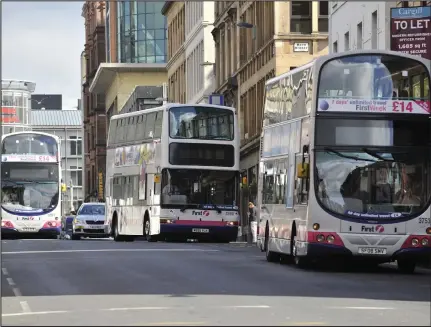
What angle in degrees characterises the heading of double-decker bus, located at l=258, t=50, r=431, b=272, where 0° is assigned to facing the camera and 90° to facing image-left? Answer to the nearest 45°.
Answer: approximately 0°

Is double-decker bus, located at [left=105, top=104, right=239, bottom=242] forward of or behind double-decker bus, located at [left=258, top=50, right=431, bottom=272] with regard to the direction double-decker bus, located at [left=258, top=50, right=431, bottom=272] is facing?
behind

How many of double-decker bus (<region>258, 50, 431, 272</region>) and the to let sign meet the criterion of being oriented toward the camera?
2
